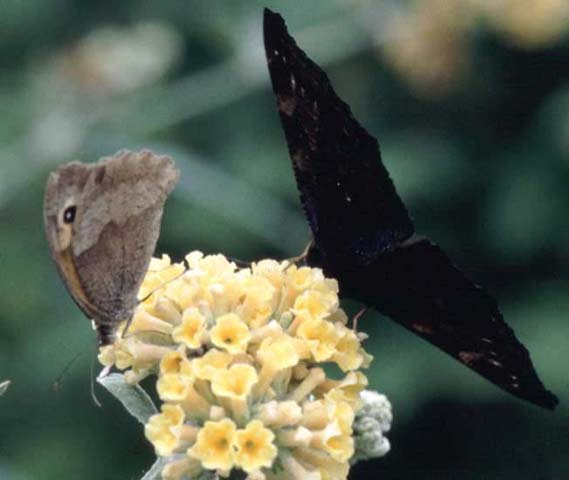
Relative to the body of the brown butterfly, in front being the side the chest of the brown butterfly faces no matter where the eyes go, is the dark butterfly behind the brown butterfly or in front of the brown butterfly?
behind

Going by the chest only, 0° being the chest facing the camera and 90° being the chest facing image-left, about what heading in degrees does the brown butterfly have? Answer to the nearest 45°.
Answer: approximately 90°
